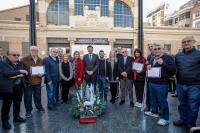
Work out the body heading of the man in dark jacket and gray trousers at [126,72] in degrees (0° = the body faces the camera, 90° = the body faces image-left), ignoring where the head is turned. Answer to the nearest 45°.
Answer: approximately 0°

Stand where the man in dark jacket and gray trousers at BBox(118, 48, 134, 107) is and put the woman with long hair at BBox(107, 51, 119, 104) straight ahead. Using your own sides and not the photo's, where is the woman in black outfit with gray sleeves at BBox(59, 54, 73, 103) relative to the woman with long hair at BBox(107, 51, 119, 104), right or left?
left

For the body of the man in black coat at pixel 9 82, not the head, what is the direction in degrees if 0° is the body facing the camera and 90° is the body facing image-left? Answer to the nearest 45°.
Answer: approximately 315°

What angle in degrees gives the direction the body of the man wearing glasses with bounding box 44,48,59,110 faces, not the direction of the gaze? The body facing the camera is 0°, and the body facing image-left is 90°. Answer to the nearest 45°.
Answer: approximately 315°

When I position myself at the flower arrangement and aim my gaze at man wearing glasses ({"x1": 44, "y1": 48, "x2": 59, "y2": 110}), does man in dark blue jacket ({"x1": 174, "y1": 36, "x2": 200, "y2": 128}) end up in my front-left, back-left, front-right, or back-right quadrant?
back-right

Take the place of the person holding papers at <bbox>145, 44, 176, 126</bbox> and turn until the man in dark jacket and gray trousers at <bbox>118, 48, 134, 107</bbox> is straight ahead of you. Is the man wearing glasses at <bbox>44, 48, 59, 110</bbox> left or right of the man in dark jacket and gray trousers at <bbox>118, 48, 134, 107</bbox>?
left

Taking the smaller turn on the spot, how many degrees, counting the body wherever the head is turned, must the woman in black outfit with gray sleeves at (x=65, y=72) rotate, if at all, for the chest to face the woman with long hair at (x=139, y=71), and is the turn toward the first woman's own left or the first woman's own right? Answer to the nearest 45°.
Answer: approximately 45° to the first woman's own left

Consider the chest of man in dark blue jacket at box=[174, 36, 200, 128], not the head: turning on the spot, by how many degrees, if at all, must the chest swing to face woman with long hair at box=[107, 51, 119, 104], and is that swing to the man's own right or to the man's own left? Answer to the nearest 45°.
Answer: approximately 90° to the man's own right
